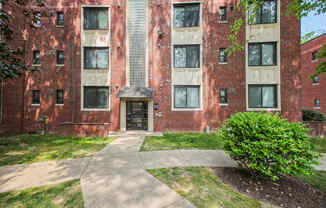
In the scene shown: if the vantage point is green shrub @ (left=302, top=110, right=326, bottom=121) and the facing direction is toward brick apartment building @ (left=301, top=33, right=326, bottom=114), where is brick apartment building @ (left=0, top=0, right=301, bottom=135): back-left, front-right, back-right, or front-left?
back-left

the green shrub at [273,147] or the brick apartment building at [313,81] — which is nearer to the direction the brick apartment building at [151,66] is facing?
the green shrub

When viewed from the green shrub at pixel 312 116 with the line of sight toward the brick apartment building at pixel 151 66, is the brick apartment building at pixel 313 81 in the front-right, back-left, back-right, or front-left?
back-right

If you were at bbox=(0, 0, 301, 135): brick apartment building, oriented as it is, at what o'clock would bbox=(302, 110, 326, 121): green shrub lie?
The green shrub is roughly at 9 o'clock from the brick apartment building.

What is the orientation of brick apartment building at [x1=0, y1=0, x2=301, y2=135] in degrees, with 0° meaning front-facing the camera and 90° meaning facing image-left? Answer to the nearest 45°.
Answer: approximately 0°

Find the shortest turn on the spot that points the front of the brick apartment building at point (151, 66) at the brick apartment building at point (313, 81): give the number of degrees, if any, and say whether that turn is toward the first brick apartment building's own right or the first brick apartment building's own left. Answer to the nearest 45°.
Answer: approximately 90° to the first brick apartment building's own left
